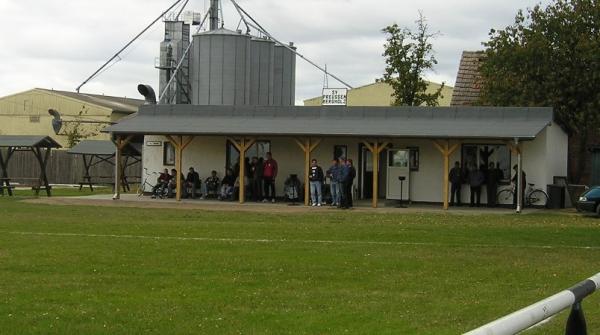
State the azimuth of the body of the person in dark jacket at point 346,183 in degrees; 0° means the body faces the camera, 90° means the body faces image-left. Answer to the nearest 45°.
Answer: approximately 45°

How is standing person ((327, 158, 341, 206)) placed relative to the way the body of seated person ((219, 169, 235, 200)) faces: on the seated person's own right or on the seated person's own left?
on the seated person's own left

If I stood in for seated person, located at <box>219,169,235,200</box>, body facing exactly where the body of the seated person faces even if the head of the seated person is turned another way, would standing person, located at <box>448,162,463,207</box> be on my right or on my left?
on my left

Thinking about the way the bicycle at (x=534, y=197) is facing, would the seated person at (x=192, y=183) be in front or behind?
in front

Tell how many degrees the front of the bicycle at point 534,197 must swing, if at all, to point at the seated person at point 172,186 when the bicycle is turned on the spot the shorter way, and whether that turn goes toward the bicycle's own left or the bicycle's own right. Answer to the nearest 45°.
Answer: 0° — it already faces them
